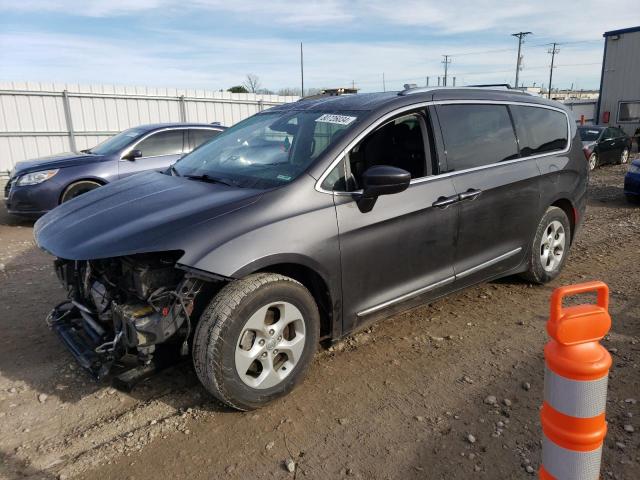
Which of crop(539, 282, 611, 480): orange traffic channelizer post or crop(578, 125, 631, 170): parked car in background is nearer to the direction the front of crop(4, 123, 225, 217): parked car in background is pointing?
the orange traffic channelizer post

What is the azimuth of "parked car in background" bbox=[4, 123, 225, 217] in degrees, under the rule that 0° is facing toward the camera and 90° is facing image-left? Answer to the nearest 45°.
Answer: approximately 45°

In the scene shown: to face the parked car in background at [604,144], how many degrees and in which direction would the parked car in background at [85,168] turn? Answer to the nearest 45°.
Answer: approximately 135° to its left

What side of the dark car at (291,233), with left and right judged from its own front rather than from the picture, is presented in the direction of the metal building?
back

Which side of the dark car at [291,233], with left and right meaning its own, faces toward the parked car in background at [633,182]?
back

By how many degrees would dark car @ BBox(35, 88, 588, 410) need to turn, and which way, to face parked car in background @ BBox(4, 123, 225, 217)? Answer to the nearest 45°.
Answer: approximately 90° to its right

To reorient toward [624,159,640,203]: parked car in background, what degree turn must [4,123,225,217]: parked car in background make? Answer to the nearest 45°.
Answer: approximately 135° to its left
